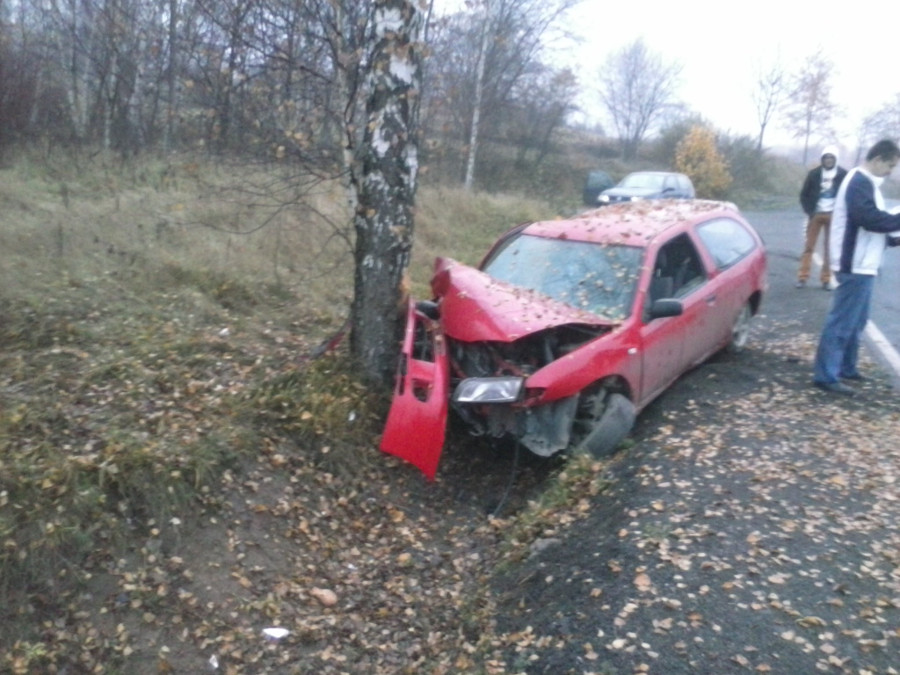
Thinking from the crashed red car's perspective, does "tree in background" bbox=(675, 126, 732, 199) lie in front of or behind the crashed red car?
behind

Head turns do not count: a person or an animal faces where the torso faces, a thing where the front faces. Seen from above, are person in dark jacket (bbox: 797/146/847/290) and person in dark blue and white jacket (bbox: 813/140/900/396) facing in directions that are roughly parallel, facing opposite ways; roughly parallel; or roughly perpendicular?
roughly perpendicular

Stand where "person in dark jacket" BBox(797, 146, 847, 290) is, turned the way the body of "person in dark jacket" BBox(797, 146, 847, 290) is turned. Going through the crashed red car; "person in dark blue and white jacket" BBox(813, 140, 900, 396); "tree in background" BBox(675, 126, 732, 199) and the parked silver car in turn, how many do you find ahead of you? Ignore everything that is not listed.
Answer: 2

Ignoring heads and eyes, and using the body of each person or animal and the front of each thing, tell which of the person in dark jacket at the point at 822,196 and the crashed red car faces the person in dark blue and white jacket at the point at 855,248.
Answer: the person in dark jacket at the point at 822,196

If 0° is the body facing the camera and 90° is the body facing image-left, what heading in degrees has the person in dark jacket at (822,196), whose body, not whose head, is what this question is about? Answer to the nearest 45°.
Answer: approximately 0°
